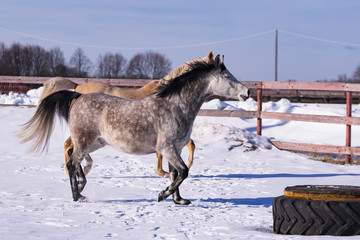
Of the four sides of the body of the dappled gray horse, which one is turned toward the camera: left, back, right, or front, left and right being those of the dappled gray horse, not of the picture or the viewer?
right

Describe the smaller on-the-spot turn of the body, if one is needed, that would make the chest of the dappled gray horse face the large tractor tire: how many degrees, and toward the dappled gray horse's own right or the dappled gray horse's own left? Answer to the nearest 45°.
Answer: approximately 45° to the dappled gray horse's own right

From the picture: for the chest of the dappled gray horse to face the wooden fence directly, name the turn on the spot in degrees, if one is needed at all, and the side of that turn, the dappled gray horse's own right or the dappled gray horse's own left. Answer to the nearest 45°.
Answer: approximately 45° to the dappled gray horse's own left
